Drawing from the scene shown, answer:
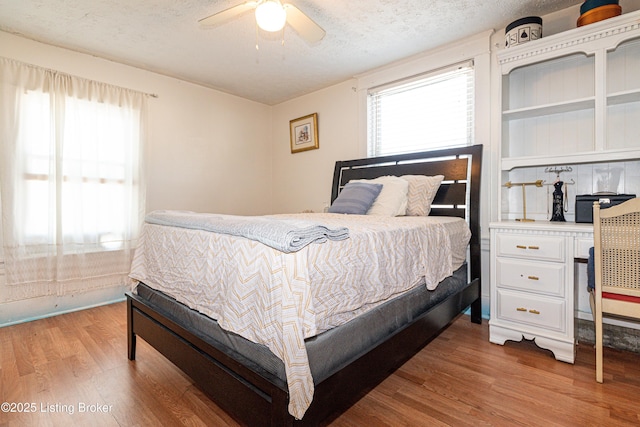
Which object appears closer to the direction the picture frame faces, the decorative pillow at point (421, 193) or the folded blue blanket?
the folded blue blanket

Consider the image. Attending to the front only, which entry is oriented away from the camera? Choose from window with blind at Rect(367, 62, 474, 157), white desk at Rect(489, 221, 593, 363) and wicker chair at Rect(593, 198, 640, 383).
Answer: the wicker chair

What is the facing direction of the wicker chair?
away from the camera

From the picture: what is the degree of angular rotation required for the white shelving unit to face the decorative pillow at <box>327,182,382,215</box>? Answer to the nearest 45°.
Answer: approximately 45° to its right

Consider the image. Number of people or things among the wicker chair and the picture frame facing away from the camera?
1

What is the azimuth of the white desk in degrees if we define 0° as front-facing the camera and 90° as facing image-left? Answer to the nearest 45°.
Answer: approximately 45°

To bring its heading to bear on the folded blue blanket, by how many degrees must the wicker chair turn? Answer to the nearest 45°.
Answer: approximately 135° to its left

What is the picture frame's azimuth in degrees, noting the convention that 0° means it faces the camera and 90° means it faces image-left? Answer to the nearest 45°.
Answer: approximately 45°

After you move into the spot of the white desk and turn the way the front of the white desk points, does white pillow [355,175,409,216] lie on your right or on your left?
on your right
